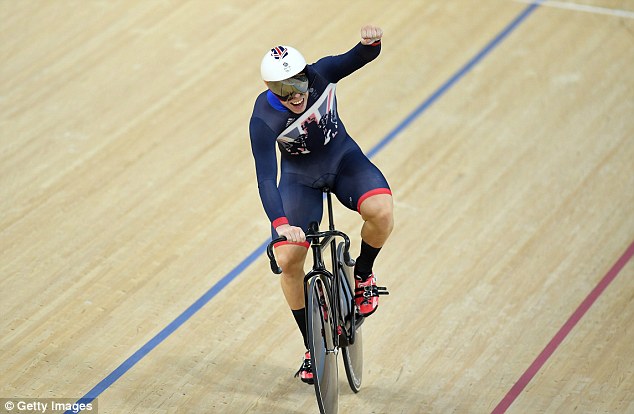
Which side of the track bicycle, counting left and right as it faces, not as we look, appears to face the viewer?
front

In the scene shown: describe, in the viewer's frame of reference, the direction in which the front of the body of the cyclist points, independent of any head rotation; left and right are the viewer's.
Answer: facing the viewer
